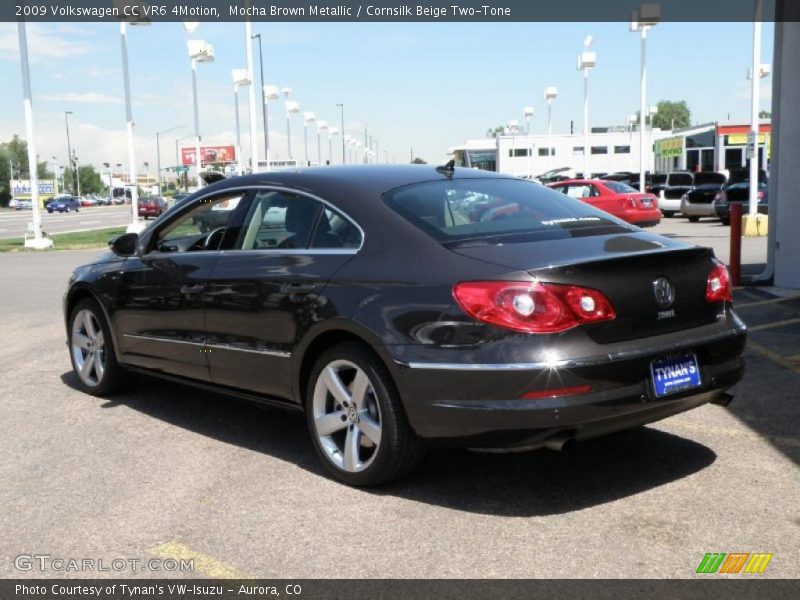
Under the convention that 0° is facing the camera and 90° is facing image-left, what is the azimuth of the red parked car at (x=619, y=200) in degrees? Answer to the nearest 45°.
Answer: approximately 135°

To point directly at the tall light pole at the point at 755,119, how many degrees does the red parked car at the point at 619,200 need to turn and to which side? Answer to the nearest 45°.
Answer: approximately 135° to its right

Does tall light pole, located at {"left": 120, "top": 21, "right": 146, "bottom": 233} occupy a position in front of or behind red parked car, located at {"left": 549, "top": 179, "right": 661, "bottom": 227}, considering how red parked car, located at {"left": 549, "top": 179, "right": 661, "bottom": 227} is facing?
in front

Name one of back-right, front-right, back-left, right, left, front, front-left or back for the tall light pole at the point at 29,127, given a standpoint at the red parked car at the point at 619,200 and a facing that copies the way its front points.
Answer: front-left

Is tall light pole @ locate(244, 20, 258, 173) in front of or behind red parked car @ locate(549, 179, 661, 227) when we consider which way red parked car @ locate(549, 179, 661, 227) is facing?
in front
